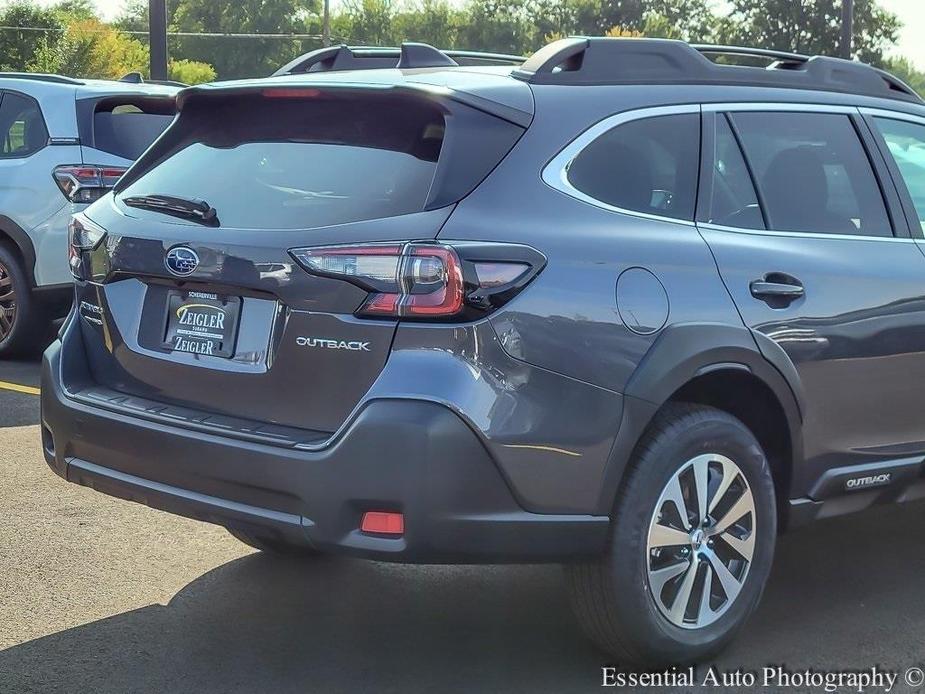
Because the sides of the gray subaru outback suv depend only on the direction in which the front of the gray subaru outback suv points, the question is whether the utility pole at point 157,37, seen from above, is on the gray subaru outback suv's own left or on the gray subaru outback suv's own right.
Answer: on the gray subaru outback suv's own left

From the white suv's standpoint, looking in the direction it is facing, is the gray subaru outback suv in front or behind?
behind

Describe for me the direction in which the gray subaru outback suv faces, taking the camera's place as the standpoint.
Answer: facing away from the viewer and to the right of the viewer

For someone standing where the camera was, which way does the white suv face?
facing away from the viewer and to the left of the viewer

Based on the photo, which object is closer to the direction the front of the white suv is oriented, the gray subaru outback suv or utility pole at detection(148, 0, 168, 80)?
the utility pole

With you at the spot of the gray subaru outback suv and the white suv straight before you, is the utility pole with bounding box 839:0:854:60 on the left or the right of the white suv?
right

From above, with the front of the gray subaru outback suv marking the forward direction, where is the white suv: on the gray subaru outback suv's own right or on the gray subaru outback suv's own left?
on the gray subaru outback suv's own left

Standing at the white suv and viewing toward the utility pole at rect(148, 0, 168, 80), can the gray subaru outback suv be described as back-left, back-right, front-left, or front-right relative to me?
back-right

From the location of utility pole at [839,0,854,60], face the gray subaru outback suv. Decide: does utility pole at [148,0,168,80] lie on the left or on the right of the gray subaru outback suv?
right

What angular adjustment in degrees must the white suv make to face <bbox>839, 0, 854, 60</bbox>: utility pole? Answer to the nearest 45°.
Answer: approximately 90° to its right

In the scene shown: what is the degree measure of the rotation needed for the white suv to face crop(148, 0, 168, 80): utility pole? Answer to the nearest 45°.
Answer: approximately 45° to its right

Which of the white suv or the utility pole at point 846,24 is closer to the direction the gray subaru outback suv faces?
the utility pole

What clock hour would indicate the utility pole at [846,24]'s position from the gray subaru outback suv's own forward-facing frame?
The utility pole is roughly at 11 o'clock from the gray subaru outback suv.
